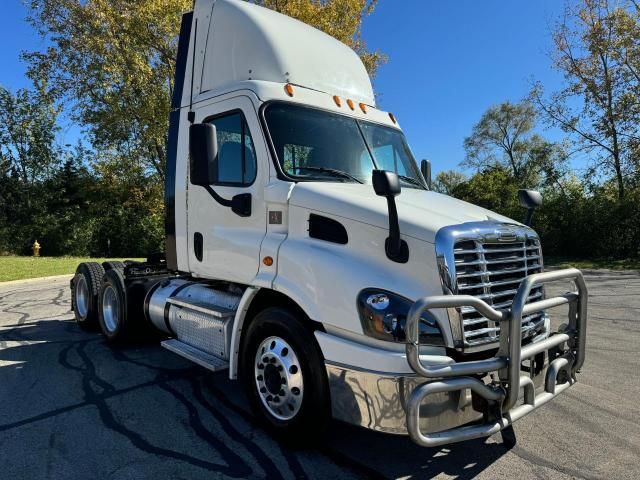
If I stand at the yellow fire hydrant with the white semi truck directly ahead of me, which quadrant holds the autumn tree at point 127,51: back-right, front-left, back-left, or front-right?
front-left

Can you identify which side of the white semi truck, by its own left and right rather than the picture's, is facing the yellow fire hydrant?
back

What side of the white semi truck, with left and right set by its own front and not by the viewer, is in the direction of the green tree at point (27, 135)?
back

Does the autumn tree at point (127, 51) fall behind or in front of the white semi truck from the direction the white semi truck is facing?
behind

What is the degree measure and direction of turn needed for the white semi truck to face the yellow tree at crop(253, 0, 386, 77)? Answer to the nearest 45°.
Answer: approximately 135° to its left

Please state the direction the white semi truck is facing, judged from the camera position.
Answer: facing the viewer and to the right of the viewer
